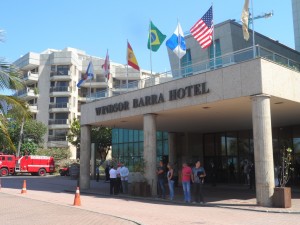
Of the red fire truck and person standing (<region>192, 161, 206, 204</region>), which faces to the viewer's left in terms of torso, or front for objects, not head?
the red fire truck

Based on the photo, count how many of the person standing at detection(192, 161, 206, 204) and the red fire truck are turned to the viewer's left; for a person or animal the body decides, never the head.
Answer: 1

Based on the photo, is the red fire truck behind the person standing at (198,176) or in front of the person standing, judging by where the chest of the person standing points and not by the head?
behind

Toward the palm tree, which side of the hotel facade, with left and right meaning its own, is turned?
right

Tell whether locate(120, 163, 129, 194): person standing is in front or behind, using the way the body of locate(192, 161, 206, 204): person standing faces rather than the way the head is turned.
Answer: behind

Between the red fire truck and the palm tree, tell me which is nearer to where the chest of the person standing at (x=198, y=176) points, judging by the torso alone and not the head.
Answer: the palm tree

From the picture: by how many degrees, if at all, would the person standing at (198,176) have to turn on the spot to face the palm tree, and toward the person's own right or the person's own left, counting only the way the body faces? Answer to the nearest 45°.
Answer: approximately 90° to the person's own right

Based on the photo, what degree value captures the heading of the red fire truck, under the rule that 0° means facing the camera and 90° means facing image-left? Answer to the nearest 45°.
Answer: approximately 90°
